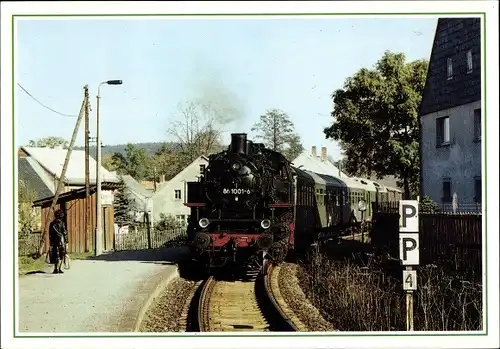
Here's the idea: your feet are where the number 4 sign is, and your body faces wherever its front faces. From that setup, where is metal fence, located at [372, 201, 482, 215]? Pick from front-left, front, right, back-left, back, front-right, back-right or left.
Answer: back

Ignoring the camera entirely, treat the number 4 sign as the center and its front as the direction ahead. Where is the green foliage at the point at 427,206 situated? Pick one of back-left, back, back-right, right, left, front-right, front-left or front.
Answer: back

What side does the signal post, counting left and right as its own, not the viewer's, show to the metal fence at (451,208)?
back

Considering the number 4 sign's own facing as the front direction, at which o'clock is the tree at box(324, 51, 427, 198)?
The tree is roughly at 6 o'clock from the number 4 sign.

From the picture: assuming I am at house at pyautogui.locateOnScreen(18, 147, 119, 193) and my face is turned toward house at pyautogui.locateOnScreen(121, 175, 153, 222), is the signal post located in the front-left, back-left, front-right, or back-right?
back-right

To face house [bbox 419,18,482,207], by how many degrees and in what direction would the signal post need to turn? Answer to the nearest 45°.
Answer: approximately 180°

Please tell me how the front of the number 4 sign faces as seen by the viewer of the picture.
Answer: facing the viewer

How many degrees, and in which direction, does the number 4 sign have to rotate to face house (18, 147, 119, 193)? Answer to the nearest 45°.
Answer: approximately 135° to its right

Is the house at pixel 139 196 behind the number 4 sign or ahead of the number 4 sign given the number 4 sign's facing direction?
behind

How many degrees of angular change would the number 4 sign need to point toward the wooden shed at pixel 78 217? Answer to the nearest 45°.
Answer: approximately 135° to its right

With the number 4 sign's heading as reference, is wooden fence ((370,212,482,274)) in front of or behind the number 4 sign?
behind
